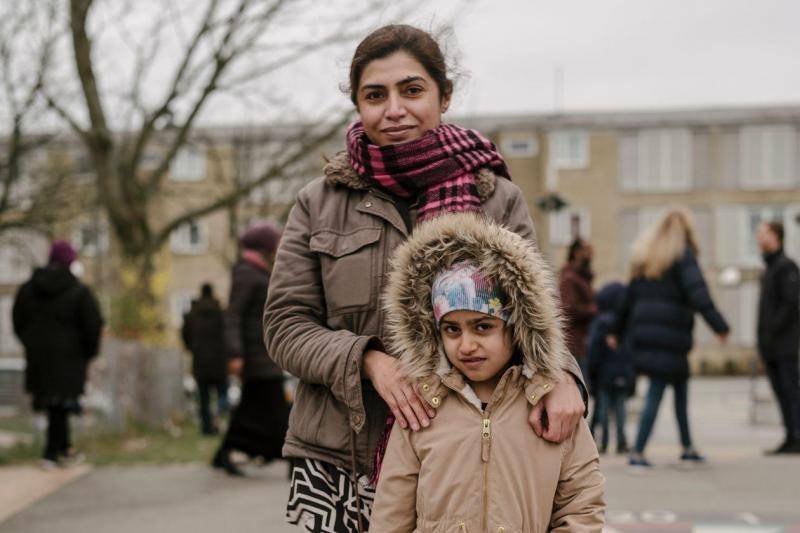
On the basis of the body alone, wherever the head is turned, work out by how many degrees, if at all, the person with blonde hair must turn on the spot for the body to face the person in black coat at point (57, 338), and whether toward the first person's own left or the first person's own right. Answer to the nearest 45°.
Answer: approximately 135° to the first person's own left

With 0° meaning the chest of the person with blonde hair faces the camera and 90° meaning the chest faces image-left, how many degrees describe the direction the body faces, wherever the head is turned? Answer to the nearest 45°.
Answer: approximately 225°

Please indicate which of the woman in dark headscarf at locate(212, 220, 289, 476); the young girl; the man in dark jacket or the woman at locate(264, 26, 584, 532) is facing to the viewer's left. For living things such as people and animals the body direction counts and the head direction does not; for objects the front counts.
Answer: the man in dark jacket

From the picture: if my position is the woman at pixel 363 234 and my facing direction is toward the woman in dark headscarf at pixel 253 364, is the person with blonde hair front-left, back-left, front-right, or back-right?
front-right

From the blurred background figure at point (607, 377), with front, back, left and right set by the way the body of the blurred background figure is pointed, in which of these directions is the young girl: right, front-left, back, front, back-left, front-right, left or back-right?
back

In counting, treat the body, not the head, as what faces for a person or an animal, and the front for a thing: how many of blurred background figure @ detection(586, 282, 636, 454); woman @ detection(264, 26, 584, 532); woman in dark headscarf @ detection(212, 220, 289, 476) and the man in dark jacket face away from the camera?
1

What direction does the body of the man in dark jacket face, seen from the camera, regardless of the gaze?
to the viewer's left

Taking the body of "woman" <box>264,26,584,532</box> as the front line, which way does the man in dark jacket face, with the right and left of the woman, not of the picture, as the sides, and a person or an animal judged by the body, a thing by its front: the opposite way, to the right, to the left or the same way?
to the right

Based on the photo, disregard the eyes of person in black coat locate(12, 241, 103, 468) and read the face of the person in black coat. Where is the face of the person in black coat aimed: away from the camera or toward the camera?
away from the camera

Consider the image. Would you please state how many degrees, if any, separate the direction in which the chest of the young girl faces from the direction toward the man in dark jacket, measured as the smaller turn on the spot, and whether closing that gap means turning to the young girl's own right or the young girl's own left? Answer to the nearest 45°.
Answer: approximately 180°

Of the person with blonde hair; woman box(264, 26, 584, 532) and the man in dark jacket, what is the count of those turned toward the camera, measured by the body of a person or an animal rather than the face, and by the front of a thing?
1

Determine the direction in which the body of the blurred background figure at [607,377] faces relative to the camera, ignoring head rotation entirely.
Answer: away from the camera

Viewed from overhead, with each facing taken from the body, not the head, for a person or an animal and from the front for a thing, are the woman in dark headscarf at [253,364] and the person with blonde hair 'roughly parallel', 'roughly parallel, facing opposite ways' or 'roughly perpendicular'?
roughly parallel

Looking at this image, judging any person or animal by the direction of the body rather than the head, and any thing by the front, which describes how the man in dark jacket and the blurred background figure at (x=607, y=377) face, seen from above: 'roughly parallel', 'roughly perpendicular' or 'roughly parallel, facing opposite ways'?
roughly perpendicular

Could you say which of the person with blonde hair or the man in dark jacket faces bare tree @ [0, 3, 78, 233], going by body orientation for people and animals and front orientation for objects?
the man in dark jacket

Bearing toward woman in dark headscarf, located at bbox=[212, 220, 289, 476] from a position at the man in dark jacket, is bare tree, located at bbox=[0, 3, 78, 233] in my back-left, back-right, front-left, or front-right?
front-right

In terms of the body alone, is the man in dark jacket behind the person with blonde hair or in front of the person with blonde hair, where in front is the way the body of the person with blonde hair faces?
in front

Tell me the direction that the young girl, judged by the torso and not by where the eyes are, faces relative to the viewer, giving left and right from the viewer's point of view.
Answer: facing the viewer

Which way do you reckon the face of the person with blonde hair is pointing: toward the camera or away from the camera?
away from the camera

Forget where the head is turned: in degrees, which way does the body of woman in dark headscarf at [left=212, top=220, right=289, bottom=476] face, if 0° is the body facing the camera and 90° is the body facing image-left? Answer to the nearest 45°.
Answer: approximately 270°
